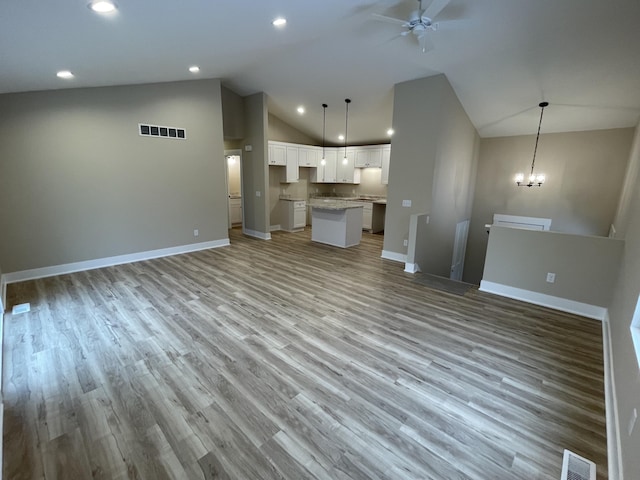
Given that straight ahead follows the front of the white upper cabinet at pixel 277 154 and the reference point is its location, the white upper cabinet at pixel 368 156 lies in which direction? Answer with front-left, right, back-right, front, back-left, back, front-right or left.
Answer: front-left

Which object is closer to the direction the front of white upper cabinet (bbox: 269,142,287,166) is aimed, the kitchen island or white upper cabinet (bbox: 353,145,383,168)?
the kitchen island

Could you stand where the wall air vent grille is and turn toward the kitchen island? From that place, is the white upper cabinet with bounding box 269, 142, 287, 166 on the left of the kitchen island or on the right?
left

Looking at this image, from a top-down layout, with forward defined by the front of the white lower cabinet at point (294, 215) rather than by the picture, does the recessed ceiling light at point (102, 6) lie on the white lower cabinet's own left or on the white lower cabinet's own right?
on the white lower cabinet's own right

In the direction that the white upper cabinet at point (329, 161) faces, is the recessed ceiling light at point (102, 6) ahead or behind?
ahead

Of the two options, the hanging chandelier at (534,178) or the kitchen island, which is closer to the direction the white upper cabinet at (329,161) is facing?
the kitchen island

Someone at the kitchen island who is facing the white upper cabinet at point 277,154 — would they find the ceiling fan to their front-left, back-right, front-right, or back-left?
back-left

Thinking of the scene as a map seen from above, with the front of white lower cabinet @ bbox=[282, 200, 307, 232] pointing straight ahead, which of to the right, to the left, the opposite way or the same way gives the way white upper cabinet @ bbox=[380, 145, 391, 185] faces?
to the right

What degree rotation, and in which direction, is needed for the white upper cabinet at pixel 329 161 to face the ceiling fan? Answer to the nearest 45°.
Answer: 0° — it already faces it

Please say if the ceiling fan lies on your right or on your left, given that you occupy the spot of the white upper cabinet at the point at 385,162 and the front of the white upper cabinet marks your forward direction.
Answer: on your left

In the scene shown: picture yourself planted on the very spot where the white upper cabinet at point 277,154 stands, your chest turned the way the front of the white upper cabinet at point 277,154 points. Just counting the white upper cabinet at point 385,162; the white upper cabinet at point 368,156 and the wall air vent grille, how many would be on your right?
1
